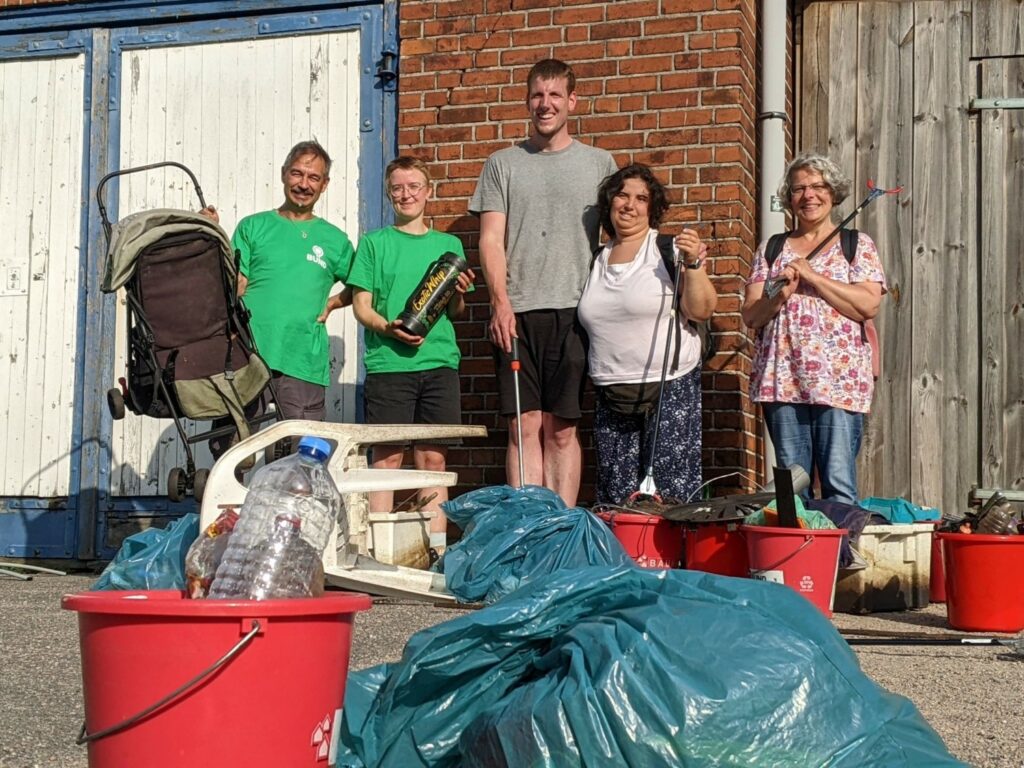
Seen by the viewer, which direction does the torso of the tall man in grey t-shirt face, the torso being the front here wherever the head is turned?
toward the camera

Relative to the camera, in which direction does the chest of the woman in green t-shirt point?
toward the camera

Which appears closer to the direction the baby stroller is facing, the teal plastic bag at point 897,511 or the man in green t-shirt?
the teal plastic bag

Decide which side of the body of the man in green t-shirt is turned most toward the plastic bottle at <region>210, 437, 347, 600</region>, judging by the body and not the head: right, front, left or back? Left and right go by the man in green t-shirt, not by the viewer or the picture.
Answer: front

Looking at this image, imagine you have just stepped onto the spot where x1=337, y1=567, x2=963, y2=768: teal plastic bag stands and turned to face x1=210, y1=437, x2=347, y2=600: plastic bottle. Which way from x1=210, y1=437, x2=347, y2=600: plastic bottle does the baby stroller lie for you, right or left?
right

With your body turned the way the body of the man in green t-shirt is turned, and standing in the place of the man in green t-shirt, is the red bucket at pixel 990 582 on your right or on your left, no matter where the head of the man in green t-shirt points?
on your left

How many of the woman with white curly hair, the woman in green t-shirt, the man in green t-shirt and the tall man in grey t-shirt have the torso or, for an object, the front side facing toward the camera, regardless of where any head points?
4

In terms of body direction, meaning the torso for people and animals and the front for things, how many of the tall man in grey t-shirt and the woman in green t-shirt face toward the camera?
2

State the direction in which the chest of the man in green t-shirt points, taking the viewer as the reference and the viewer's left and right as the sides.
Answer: facing the viewer
